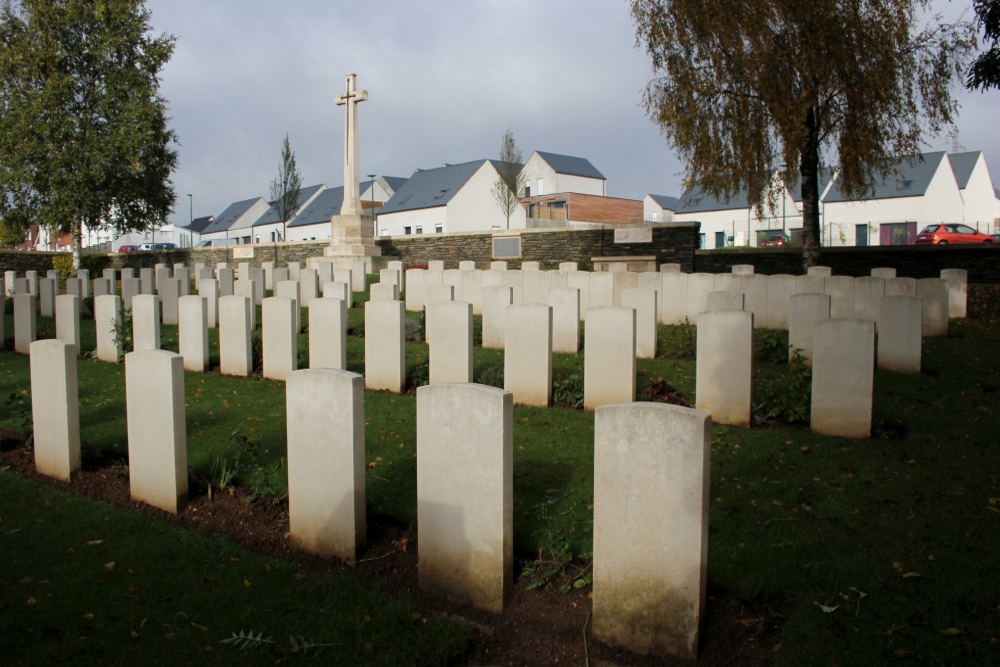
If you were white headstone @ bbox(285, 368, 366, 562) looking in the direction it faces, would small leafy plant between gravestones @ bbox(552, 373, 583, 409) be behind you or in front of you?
in front

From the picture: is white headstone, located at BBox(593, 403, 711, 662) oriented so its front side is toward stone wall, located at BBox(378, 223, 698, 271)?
yes

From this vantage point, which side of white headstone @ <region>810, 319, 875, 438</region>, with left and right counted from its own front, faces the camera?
back

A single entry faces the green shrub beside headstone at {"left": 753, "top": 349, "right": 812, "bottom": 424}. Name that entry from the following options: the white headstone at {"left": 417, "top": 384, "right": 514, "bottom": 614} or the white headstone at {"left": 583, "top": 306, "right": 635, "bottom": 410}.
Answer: the white headstone at {"left": 417, "top": 384, "right": 514, "bottom": 614}

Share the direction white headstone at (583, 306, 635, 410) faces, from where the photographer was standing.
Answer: facing away from the viewer

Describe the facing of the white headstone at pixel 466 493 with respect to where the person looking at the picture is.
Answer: facing away from the viewer and to the right of the viewer

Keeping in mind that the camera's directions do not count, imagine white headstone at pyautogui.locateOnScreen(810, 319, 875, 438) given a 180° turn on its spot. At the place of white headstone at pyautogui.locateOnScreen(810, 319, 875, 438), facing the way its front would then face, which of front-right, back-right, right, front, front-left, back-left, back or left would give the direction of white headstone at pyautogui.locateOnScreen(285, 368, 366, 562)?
front-right

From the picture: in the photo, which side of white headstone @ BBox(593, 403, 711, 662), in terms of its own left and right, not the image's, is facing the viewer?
back

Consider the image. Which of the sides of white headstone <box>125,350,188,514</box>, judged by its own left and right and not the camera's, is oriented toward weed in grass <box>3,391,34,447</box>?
left

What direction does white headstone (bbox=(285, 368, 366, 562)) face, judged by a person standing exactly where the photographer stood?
facing away from the viewer and to the right of the viewer

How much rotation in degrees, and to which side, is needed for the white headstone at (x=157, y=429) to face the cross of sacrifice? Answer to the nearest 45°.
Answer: approximately 45° to its left

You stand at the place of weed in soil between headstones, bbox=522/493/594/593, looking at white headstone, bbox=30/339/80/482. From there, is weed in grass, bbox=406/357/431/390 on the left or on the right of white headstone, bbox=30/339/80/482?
right

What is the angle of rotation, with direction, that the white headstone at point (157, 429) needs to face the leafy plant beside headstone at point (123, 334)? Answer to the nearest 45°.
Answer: approximately 45° to its left

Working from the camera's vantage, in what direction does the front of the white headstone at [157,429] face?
facing away from the viewer and to the right of the viewer
